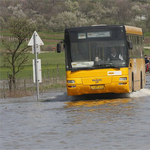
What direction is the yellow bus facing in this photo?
toward the camera

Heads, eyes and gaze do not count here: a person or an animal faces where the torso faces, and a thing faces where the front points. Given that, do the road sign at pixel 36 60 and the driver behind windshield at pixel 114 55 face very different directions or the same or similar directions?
very different directions

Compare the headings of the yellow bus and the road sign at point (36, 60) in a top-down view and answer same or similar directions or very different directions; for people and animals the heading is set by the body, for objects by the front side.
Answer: very different directions

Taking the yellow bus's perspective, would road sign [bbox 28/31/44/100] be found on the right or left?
on its right

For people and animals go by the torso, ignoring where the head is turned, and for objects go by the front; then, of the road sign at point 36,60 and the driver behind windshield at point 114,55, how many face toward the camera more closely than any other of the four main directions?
1

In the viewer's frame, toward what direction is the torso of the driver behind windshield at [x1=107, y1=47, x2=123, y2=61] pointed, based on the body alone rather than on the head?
toward the camera

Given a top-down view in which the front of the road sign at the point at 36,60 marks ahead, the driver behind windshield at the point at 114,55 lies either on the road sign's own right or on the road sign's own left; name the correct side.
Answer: on the road sign's own right

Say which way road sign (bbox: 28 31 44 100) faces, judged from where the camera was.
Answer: facing away from the viewer
